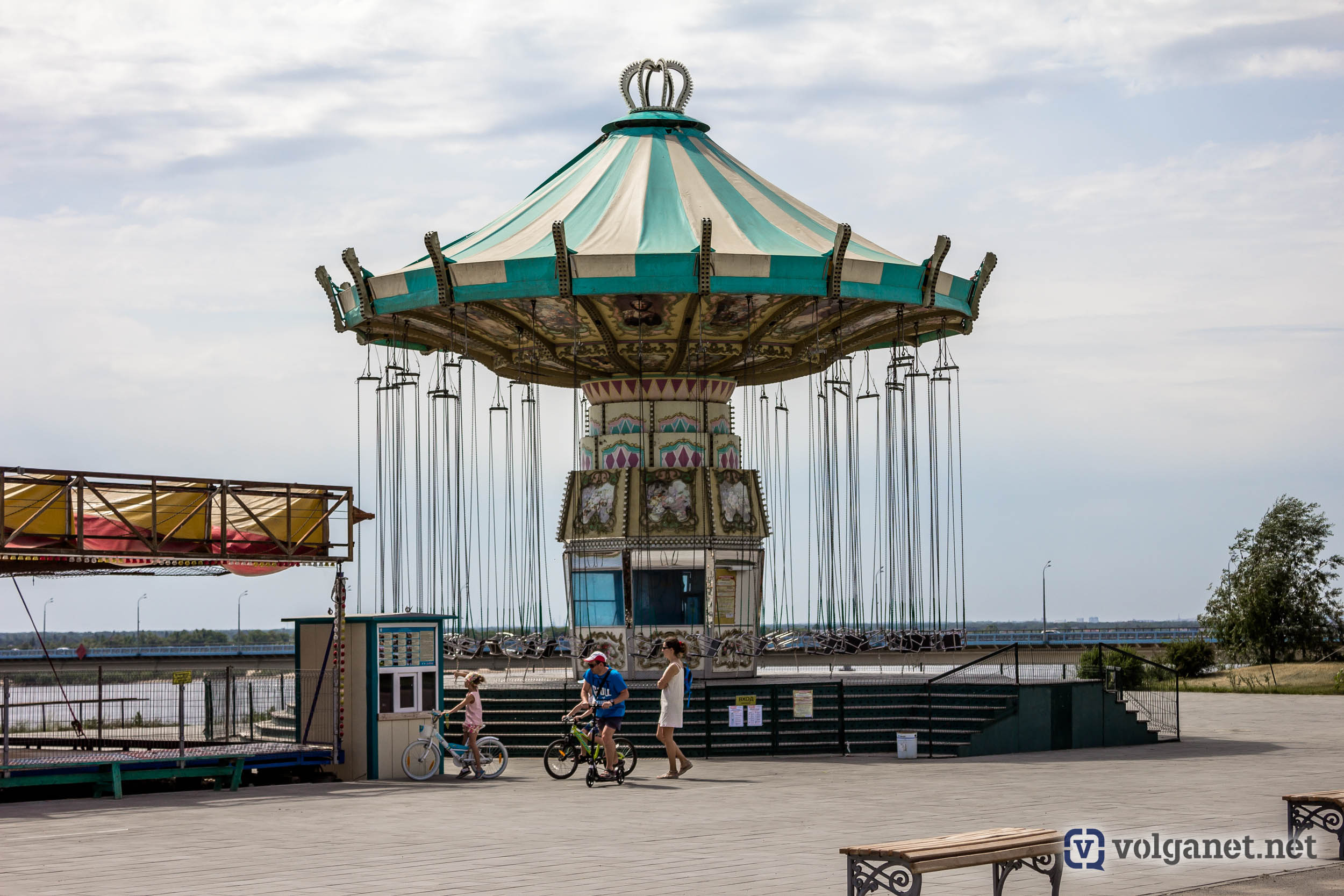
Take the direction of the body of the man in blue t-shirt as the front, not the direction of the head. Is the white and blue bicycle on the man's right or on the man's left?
on the man's right

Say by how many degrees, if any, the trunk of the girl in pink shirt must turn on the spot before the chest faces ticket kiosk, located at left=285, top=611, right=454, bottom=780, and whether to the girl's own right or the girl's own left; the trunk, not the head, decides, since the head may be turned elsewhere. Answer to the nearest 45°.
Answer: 0° — they already face it

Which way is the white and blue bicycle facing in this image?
to the viewer's left

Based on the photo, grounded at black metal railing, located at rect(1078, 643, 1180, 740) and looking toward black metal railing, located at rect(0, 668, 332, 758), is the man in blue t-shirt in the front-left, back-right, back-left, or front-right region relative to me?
front-left

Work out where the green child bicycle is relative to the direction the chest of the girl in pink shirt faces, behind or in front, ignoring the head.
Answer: behind

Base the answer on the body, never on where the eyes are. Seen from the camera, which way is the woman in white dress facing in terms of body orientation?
to the viewer's left

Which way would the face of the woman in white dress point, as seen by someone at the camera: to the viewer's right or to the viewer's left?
to the viewer's left

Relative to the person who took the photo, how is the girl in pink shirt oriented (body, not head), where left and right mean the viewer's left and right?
facing to the left of the viewer

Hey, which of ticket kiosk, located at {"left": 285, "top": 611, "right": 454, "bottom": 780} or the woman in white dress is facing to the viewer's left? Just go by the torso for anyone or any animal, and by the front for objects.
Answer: the woman in white dress

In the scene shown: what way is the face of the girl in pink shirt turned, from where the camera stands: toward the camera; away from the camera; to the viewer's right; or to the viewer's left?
to the viewer's left

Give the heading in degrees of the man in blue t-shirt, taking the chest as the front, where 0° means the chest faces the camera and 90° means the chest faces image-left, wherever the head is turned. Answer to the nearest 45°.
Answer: approximately 45°

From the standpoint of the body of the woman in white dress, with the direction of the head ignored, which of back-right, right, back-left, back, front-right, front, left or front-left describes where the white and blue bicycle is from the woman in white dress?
front

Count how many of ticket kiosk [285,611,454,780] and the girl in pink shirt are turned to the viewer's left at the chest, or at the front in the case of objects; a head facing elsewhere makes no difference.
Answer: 1
